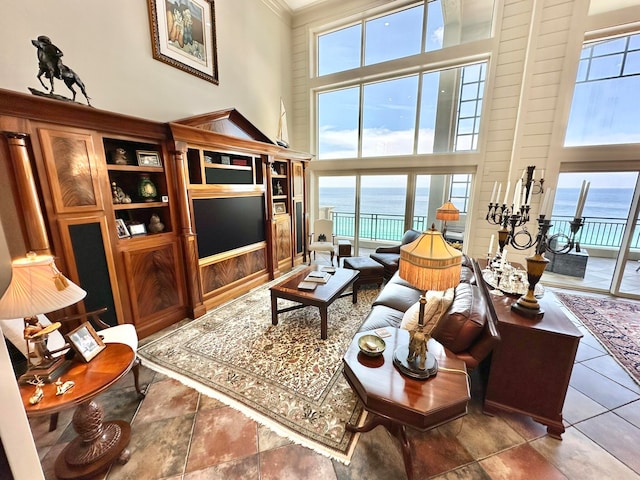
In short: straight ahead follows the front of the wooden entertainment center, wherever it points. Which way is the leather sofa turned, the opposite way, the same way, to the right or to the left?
the opposite way

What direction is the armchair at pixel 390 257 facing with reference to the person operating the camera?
facing the viewer and to the left of the viewer

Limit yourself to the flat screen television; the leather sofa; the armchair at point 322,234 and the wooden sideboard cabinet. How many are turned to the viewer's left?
1

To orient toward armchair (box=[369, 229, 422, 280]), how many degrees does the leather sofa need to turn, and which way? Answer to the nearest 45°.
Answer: approximately 90° to its right

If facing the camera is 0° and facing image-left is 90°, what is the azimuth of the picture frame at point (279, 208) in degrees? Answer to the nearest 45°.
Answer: approximately 315°

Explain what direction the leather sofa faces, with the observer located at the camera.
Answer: facing to the left of the viewer

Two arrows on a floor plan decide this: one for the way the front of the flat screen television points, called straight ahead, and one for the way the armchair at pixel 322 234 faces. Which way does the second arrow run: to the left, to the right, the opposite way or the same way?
to the right

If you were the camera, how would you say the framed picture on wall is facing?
facing the viewer and to the right of the viewer

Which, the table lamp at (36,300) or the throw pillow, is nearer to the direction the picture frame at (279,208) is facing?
the throw pillow

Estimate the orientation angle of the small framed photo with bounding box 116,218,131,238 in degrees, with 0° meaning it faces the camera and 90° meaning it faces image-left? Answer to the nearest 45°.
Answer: approximately 315°

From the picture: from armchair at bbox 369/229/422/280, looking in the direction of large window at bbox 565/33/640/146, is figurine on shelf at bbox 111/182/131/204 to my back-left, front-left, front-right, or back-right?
back-right

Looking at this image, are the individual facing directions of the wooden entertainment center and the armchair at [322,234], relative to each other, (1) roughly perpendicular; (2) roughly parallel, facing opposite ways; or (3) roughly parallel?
roughly perpendicular

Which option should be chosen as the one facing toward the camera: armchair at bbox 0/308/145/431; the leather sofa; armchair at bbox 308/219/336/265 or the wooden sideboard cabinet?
armchair at bbox 308/219/336/265

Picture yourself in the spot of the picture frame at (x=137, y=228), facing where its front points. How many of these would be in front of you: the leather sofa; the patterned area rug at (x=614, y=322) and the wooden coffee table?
3

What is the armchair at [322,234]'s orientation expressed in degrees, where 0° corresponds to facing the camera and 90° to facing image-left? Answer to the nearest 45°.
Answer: approximately 0°

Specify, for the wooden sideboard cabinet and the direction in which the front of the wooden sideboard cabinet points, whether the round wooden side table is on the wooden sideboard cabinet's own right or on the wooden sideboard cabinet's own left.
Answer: on the wooden sideboard cabinet's own right

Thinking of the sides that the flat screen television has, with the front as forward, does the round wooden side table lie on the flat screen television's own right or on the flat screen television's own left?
on the flat screen television's own right
